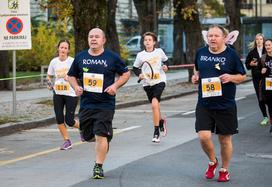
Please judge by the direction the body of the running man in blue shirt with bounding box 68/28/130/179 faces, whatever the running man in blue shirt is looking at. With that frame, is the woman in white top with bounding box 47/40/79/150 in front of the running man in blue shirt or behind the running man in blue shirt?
behind

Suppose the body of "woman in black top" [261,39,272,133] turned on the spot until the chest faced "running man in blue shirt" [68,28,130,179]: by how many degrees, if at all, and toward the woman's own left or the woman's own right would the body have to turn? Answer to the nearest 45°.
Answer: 0° — they already face them

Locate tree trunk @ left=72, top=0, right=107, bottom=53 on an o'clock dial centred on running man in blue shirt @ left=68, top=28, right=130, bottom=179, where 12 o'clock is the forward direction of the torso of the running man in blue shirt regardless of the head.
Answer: The tree trunk is roughly at 6 o'clock from the running man in blue shirt.

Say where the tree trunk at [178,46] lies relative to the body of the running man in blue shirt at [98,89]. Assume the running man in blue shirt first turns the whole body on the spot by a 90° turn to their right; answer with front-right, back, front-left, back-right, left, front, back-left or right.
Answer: right

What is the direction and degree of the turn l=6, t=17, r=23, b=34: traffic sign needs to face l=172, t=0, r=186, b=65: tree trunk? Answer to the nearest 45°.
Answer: approximately 180°

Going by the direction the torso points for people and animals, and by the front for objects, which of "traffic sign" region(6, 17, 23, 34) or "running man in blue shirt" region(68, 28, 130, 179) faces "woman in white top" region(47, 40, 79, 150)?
the traffic sign

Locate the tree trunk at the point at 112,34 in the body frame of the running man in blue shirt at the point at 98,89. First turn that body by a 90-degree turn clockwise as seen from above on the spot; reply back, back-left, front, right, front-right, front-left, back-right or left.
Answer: right

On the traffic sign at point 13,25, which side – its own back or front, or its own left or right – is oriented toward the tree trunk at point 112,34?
back

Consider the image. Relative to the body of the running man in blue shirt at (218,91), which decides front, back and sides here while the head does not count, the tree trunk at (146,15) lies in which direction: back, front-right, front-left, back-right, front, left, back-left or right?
back-right

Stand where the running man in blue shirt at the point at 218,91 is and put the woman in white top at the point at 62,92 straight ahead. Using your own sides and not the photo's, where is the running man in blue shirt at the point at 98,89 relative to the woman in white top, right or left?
left

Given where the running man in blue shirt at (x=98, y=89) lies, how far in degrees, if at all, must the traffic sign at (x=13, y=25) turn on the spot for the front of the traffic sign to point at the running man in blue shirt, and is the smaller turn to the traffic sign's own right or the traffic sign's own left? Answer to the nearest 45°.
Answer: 0° — it already faces them

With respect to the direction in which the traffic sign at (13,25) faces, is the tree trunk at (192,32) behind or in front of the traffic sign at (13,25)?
behind

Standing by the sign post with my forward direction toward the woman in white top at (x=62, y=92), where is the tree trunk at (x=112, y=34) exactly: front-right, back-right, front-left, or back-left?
back-left
